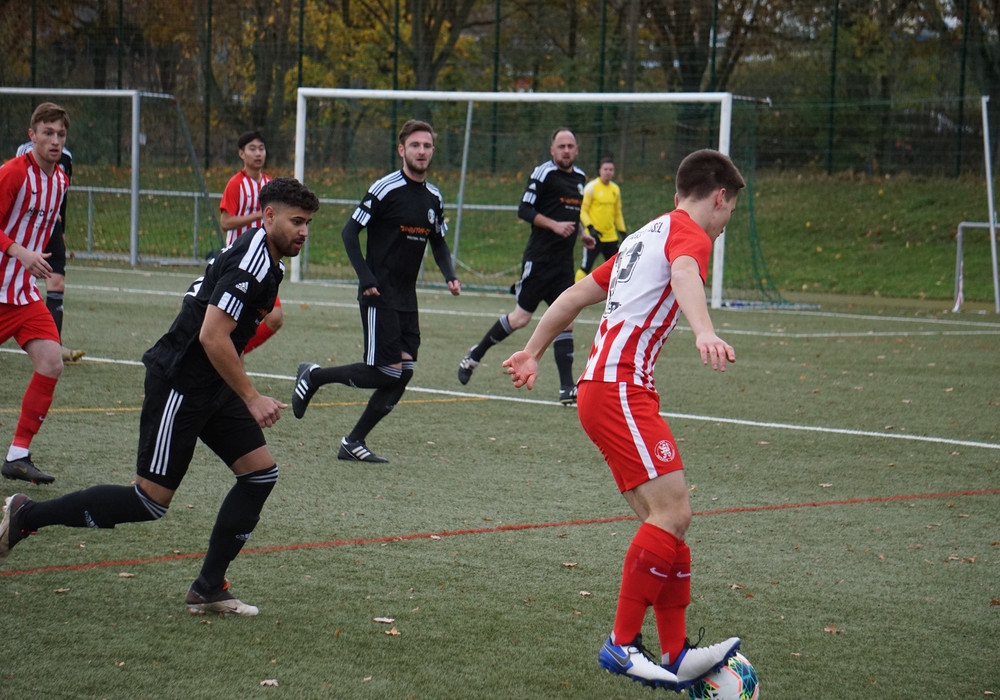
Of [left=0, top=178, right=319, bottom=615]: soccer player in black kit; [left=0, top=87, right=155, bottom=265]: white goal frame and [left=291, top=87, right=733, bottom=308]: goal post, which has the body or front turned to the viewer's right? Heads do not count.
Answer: the soccer player in black kit

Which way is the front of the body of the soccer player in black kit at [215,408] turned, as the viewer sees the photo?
to the viewer's right

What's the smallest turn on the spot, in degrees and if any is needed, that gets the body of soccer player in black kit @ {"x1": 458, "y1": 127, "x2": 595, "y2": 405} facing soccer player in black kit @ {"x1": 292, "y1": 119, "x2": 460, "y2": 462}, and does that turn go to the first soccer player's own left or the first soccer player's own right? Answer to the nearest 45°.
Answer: approximately 45° to the first soccer player's own right

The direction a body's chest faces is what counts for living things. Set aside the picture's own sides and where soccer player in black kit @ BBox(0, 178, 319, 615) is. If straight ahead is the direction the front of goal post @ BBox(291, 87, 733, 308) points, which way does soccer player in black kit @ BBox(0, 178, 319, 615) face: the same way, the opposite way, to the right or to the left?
to the left

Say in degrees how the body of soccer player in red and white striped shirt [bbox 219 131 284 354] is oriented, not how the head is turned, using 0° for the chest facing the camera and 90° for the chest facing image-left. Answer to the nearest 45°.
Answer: approximately 315°

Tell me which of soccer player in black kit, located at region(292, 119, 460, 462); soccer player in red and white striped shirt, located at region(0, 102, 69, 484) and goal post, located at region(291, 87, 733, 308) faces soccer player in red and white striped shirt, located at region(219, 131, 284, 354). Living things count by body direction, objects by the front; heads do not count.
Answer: the goal post

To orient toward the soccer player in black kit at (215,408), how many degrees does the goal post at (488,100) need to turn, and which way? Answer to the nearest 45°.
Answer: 0° — it already faces them
